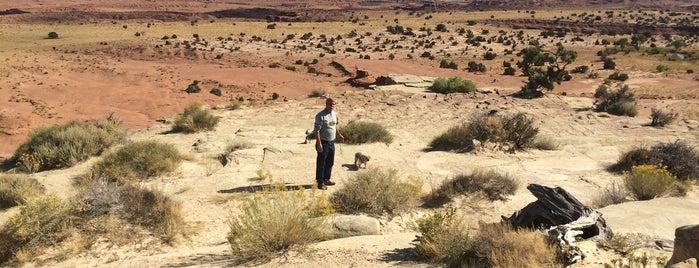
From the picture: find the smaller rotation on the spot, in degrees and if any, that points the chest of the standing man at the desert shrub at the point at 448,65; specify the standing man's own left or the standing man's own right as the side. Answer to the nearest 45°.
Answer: approximately 135° to the standing man's own left

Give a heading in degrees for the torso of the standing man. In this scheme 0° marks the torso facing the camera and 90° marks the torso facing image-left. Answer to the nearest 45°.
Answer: approximately 315°

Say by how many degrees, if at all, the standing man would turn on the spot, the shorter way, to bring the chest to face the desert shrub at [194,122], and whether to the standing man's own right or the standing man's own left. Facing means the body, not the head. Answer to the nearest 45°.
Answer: approximately 180°

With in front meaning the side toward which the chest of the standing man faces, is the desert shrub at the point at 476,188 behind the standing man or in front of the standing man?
in front

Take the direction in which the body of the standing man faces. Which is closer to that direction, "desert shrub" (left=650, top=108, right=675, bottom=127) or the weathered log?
the weathered log

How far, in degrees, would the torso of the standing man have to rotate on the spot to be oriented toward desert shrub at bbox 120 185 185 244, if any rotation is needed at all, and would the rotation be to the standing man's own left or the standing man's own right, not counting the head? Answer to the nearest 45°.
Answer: approximately 90° to the standing man's own right

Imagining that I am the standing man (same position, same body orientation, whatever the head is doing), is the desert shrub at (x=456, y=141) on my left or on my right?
on my left

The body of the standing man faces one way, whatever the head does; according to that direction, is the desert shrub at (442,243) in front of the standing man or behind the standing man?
in front

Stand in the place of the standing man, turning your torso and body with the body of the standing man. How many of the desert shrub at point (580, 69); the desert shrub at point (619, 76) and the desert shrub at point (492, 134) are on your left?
3

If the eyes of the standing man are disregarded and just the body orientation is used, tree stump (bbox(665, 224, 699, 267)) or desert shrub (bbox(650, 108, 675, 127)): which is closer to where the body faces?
the tree stump

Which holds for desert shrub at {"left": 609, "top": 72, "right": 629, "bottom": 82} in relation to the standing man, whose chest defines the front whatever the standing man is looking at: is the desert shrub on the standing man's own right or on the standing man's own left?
on the standing man's own left
